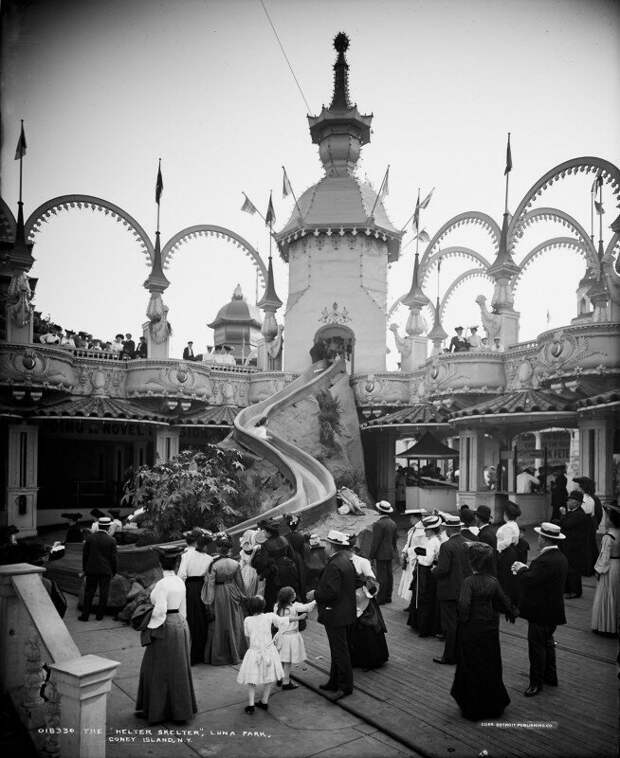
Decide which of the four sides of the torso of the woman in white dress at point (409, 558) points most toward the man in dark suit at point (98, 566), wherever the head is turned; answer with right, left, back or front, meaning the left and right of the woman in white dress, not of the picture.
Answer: front

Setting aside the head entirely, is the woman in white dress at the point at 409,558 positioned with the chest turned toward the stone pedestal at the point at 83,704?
no

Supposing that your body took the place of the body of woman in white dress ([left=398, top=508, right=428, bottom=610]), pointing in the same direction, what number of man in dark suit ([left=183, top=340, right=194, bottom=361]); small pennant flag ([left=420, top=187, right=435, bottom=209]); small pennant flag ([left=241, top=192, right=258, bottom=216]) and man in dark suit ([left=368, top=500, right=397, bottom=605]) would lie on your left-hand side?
0

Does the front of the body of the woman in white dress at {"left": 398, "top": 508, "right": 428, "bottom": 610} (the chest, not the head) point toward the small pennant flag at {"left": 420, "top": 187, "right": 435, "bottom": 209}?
no

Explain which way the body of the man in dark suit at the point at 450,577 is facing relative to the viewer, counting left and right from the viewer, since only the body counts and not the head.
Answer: facing away from the viewer and to the left of the viewer

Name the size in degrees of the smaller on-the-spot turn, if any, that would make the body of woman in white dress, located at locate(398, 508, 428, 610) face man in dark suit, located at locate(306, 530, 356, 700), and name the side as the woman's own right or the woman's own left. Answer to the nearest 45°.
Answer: approximately 90° to the woman's own left

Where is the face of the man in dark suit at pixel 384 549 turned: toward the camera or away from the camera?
away from the camera

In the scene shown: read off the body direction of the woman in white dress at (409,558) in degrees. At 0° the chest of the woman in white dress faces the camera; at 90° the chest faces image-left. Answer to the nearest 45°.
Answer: approximately 90°

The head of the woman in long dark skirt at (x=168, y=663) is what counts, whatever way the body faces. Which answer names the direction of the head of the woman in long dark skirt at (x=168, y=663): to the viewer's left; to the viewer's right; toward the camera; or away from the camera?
away from the camera

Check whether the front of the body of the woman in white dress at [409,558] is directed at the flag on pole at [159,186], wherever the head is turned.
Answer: no
